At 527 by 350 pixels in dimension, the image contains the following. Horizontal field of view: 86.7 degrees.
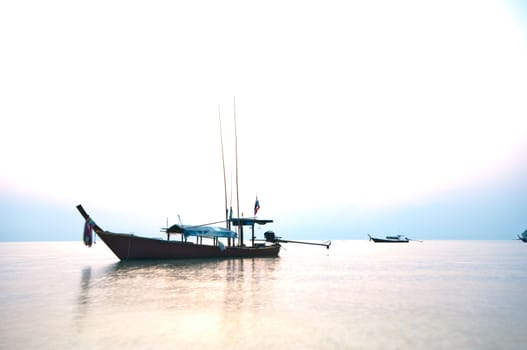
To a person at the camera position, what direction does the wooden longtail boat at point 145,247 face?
facing to the left of the viewer
